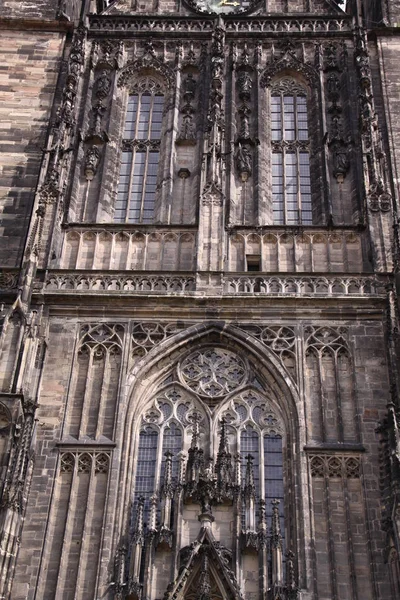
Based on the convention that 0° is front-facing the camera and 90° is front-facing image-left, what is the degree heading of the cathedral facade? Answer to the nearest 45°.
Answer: approximately 0°
